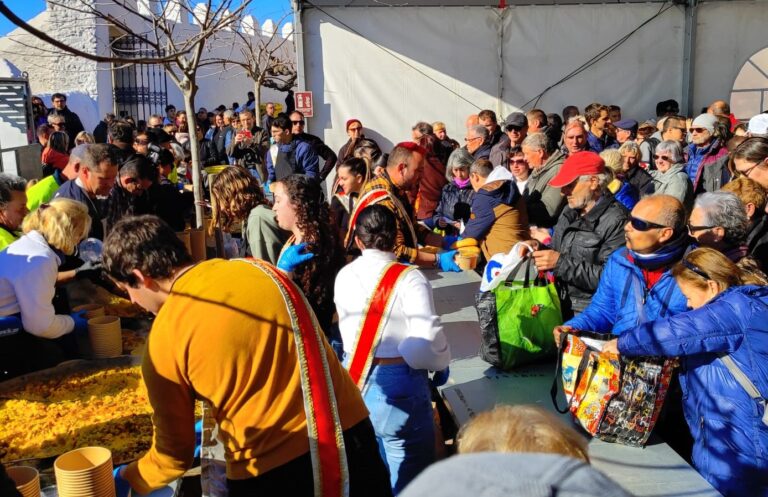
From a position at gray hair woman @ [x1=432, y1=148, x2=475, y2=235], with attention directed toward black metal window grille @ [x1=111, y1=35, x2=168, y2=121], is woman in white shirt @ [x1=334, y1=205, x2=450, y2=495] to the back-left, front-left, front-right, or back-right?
back-left

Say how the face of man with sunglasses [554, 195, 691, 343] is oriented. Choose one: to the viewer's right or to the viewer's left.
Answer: to the viewer's left

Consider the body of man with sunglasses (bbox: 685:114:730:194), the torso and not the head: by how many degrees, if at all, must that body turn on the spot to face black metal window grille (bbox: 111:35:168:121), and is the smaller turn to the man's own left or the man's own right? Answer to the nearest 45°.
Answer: approximately 90° to the man's own right

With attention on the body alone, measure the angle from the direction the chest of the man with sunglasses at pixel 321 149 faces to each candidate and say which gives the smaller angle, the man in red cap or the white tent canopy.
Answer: the man in red cap

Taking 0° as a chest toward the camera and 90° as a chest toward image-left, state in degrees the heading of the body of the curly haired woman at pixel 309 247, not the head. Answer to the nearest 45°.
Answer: approximately 90°

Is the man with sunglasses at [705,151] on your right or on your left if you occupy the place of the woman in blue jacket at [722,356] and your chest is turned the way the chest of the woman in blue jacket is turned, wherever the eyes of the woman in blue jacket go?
on your right

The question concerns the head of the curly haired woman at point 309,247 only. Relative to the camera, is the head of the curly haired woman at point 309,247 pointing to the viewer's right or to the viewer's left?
to the viewer's left

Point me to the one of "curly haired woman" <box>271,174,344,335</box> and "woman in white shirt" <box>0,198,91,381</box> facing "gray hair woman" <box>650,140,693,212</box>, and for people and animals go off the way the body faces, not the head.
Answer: the woman in white shirt

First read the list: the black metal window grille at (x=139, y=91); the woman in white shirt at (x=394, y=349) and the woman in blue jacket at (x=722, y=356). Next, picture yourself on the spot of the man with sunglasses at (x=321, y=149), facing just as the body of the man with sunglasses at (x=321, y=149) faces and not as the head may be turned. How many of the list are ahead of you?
2

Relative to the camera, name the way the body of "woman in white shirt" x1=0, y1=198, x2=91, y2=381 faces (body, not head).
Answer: to the viewer's right

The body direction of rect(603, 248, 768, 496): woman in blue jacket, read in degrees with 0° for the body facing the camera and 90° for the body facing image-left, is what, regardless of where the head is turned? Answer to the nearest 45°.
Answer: approximately 90°
